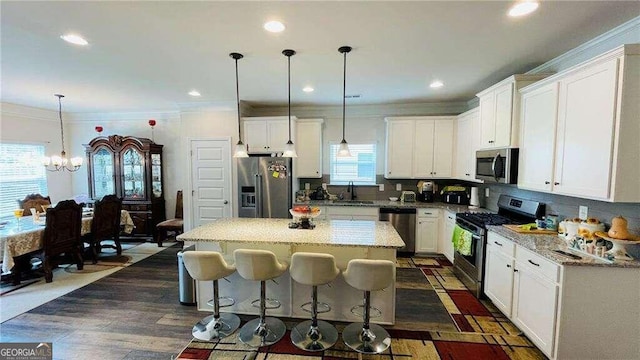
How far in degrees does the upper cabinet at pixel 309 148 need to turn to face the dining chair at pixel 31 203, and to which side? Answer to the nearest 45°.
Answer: approximately 90° to its right

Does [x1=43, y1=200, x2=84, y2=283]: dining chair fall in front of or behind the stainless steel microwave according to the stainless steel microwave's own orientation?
in front

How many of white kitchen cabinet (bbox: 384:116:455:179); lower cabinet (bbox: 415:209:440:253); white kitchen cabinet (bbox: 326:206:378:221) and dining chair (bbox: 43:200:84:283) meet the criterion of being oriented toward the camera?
3

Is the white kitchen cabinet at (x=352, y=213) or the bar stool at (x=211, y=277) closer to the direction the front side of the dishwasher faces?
the bar stool

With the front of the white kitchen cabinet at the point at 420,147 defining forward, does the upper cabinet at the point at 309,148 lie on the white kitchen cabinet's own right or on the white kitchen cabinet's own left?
on the white kitchen cabinet's own right

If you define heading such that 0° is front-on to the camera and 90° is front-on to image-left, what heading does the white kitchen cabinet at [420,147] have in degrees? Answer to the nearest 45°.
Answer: approximately 0°

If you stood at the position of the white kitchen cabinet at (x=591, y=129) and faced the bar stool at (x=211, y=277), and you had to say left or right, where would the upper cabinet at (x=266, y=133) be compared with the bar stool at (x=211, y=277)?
right

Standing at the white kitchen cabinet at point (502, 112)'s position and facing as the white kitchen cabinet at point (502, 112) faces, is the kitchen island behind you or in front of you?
in front
